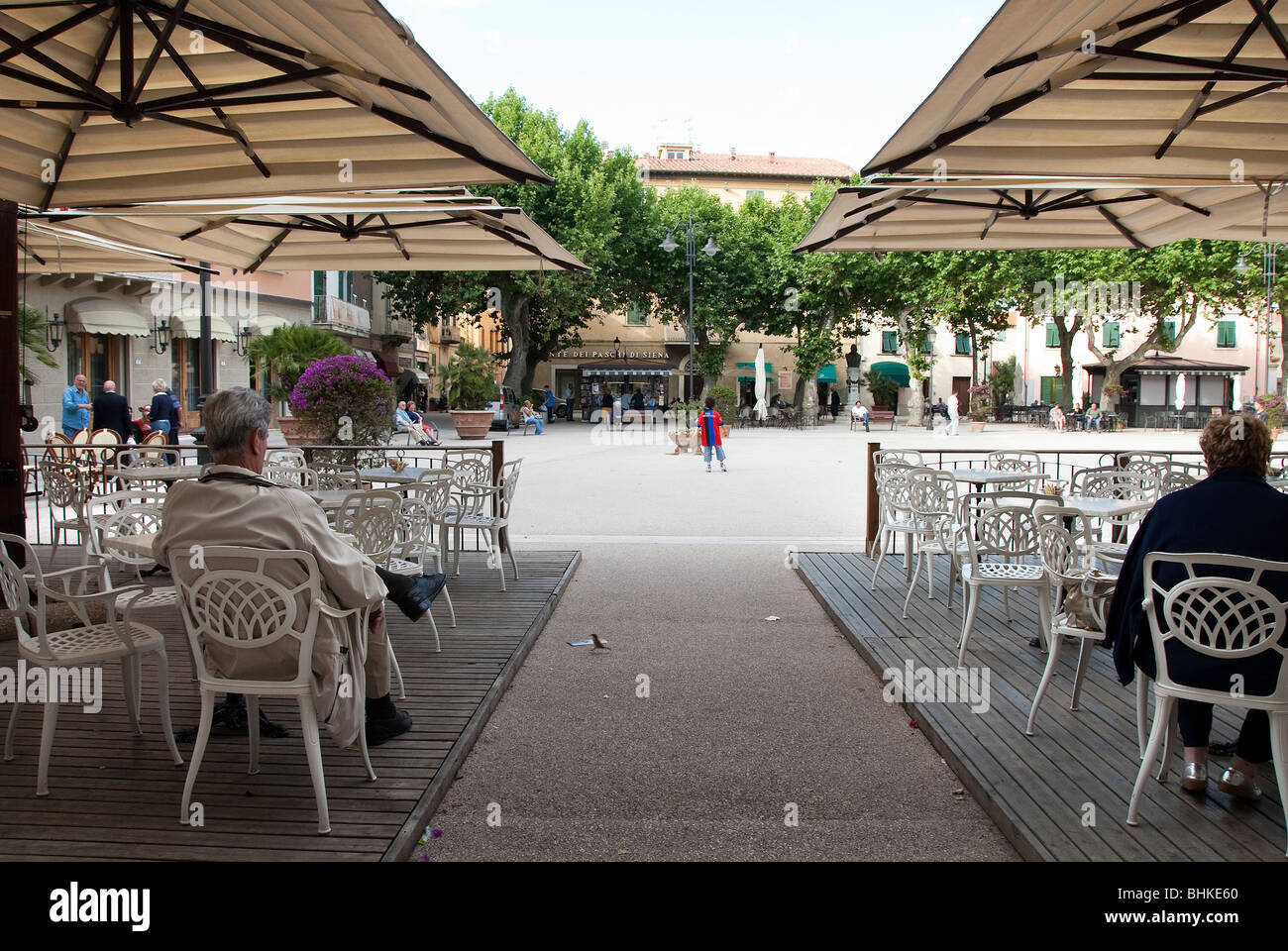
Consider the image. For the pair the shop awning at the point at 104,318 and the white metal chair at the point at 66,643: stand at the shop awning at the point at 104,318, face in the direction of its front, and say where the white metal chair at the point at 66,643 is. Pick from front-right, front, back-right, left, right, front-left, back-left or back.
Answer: front-right

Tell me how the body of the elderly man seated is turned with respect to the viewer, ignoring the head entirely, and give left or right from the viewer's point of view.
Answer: facing away from the viewer and to the right of the viewer

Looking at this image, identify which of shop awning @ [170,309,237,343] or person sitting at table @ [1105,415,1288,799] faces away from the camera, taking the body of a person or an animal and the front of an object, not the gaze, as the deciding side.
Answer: the person sitting at table

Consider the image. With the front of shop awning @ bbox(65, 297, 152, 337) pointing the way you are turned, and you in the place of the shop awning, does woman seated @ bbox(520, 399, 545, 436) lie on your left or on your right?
on your left

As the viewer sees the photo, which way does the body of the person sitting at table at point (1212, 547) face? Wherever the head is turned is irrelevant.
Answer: away from the camera

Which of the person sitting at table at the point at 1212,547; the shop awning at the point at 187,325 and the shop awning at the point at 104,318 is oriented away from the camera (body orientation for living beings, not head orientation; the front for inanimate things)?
the person sitting at table

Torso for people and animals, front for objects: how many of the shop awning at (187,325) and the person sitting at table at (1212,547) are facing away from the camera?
1
